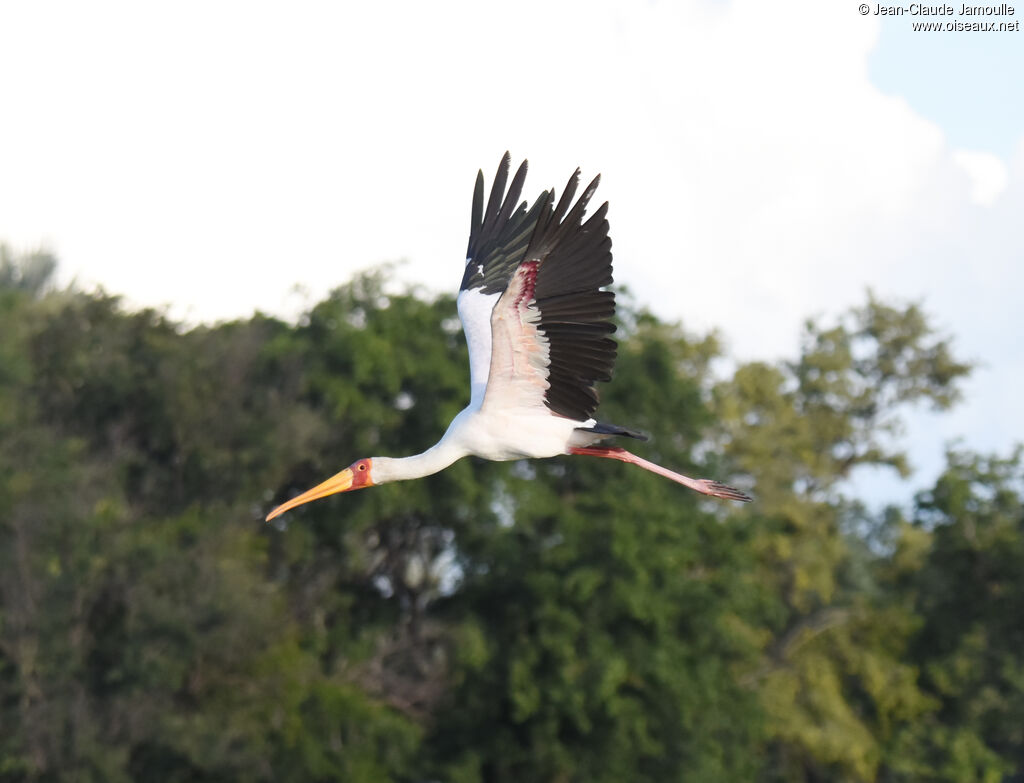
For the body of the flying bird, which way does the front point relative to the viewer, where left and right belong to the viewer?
facing to the left of the viewer
